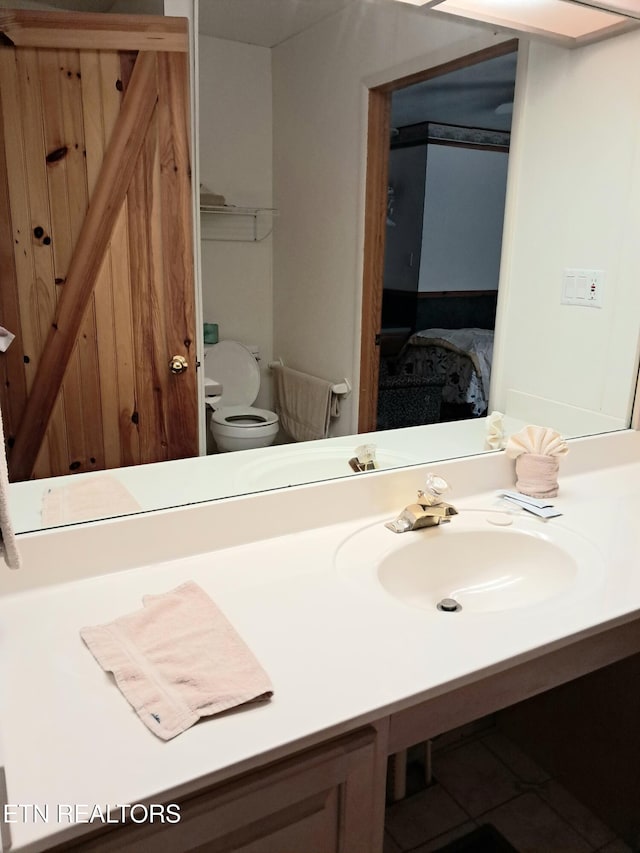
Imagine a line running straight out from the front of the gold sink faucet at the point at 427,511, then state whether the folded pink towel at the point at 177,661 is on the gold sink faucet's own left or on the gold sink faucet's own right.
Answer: on the gold sink faucet's own right

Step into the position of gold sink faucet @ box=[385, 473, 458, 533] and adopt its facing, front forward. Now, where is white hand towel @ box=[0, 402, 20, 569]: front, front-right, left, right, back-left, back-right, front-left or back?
right

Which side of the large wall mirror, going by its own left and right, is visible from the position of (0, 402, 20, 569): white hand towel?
right

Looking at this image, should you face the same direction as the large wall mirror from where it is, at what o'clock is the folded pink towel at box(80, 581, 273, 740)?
The folded pink towel is roughly at 2 o'clock from the large wall mirror.

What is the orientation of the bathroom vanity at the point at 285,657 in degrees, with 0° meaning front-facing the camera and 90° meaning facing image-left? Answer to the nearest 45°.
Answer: approximately 315°
